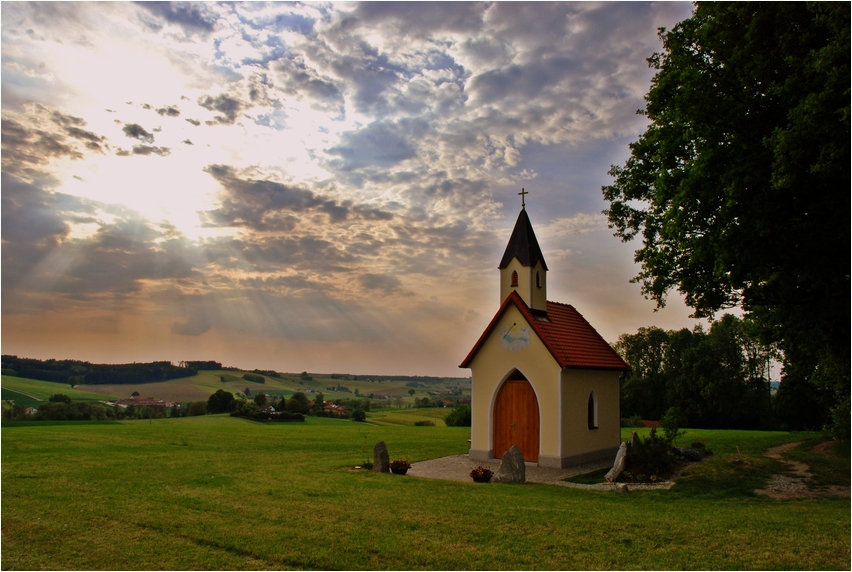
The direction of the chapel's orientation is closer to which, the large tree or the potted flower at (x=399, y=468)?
the potted flower

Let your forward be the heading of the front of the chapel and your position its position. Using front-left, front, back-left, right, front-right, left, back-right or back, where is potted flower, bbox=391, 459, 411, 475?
front

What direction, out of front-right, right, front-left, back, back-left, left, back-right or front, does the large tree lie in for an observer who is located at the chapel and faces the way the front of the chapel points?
left

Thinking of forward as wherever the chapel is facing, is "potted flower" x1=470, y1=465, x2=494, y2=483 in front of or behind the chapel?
in front

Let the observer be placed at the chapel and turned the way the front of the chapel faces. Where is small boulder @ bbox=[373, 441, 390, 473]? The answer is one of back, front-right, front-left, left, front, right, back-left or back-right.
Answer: front

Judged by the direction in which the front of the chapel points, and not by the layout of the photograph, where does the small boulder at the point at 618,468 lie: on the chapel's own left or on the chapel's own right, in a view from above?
on the chapel's own left

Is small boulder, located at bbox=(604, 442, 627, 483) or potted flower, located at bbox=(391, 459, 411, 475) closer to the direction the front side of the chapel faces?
the potted flower

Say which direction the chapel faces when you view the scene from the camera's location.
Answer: facing the viewer and to the left of the viewer

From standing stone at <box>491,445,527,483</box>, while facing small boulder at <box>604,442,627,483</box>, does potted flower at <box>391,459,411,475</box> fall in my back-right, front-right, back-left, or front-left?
back-left

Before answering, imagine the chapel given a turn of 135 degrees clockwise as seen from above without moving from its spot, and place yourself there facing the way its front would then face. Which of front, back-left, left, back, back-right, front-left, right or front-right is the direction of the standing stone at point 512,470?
back

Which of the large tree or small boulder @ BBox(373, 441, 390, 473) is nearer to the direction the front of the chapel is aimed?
the small boulder
